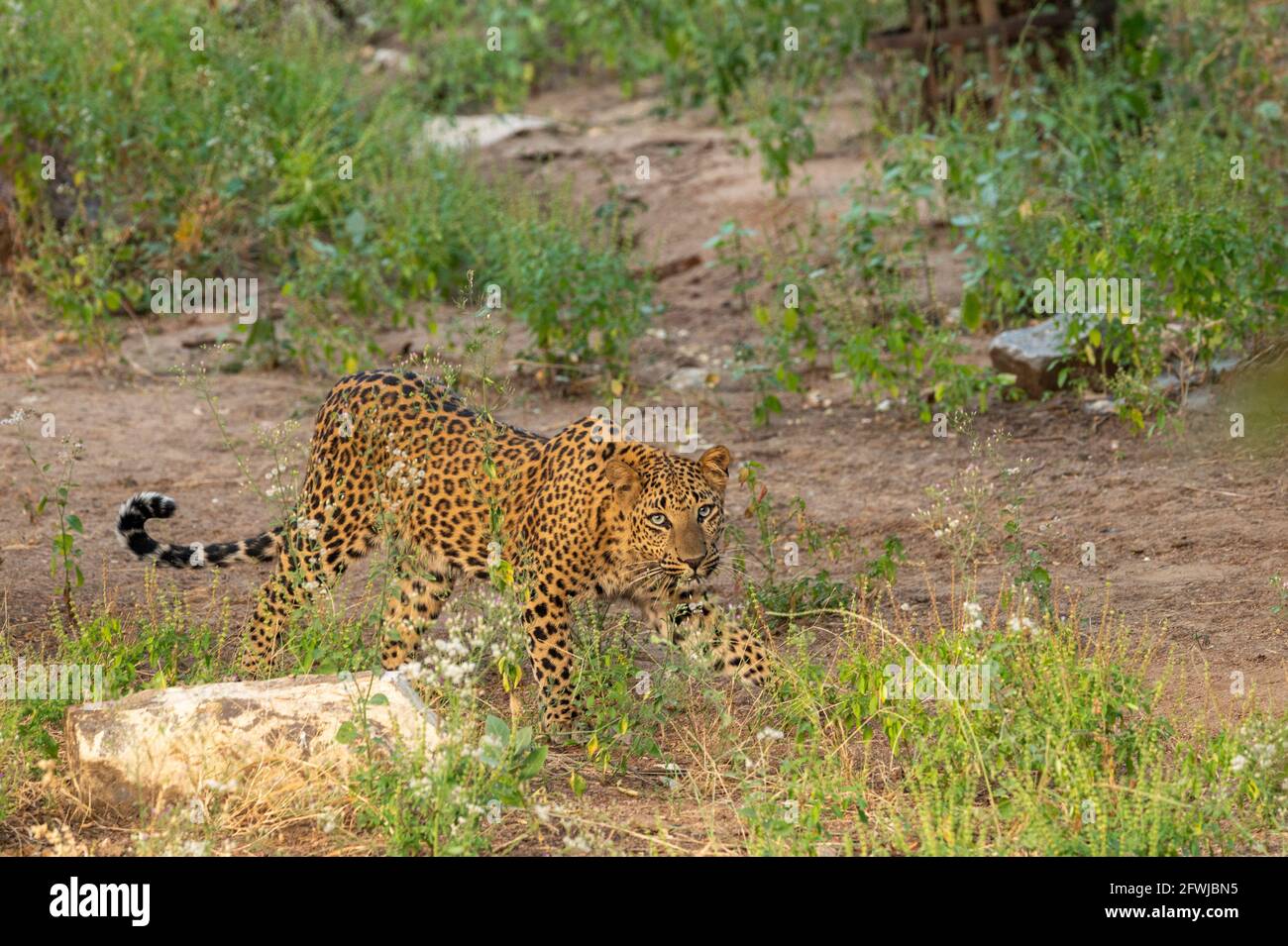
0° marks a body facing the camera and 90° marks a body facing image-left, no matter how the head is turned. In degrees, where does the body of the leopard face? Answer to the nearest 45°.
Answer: approximately 315°

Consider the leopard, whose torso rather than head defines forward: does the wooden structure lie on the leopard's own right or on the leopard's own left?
on the leopard's own left

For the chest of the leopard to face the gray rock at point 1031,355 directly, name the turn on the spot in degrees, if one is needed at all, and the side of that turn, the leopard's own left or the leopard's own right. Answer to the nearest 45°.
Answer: approximately 90° to the leopard's own left

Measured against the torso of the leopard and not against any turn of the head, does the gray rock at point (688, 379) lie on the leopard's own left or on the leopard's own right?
on the leopard's own left

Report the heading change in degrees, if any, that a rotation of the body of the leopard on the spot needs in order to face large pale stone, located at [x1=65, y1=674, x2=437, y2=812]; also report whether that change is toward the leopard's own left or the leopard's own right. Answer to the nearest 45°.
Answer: approximately 90° to the leopard's own right

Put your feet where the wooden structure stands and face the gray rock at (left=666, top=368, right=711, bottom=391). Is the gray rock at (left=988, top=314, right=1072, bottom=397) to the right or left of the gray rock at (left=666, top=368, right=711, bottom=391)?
left

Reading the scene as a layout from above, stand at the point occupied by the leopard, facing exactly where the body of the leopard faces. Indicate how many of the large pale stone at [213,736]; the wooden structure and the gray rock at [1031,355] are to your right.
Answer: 1

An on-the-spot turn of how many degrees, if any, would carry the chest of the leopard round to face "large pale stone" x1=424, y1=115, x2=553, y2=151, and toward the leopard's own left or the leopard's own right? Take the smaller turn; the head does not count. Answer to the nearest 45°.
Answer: approximately 135° to the leopard's own left
